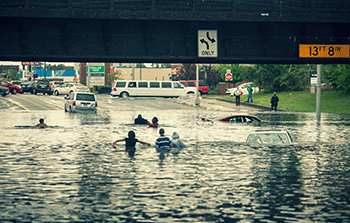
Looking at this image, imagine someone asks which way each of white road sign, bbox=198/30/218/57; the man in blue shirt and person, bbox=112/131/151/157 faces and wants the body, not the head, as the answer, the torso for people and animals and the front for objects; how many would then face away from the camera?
2

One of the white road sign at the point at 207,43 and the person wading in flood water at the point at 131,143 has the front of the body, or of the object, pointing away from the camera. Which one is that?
the person wading in flood water

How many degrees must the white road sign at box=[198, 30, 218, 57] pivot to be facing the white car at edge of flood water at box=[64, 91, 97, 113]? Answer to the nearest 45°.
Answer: approximately 135° to its right

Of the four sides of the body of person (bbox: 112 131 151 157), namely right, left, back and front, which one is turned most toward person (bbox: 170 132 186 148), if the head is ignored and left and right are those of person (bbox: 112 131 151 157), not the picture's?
right

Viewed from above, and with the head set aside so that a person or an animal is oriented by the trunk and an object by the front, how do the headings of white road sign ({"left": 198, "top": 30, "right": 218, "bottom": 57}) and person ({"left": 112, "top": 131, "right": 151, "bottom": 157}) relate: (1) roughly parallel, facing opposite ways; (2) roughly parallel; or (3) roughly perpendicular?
roughly parallel, facing opposite ways

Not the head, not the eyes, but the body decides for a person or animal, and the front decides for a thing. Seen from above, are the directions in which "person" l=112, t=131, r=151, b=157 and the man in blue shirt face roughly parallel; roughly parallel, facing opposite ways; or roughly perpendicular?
roughly parallel

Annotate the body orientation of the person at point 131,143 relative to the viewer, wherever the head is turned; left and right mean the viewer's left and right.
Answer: facing away from the viewer

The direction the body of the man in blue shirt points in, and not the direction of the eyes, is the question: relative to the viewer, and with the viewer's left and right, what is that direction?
facing away from the viewer

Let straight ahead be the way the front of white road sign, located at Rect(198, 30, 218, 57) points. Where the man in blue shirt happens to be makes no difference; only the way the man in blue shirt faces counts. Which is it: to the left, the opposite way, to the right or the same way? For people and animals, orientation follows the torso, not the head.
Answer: the opposite way

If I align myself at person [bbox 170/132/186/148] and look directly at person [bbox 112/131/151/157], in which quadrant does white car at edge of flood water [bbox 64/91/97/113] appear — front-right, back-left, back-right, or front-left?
front-right

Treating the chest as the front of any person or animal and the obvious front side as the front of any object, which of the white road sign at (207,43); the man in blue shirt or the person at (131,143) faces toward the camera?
the white road sign

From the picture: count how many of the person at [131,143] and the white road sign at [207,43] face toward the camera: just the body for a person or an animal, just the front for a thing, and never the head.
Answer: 1
